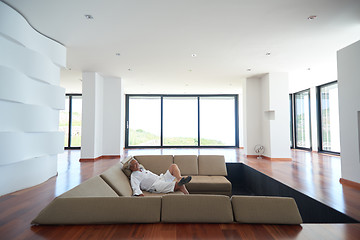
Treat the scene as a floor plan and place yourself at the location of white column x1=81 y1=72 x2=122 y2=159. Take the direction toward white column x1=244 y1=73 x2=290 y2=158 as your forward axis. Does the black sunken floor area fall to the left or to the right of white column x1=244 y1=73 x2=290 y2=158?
right

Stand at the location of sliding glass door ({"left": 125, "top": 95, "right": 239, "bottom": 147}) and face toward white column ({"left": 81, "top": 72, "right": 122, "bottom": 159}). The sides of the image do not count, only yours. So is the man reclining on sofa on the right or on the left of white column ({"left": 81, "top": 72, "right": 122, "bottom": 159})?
left

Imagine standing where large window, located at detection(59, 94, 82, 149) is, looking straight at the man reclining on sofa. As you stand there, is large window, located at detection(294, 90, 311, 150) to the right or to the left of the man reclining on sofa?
left

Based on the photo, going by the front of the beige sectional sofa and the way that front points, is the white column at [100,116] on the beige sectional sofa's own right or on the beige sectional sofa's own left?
on the beige sectional sofa's own left
